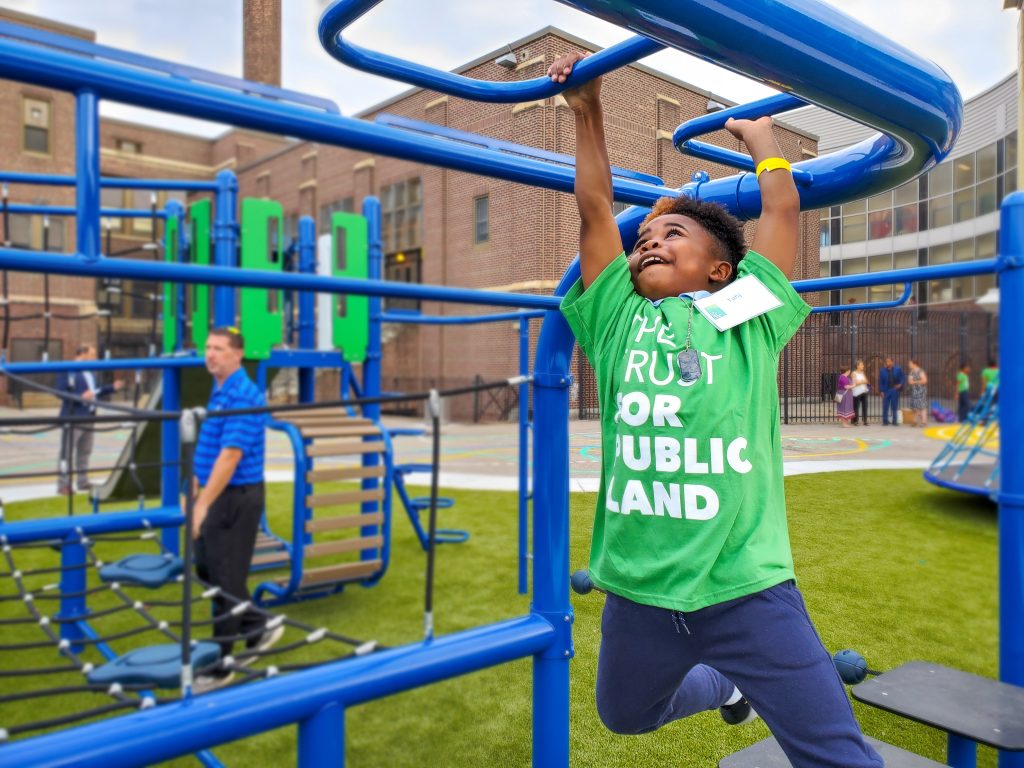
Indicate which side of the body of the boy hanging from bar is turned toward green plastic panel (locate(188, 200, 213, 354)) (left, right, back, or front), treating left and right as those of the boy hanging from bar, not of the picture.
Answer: right

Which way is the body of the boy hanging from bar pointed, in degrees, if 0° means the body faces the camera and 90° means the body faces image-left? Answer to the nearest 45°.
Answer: approximately 45°

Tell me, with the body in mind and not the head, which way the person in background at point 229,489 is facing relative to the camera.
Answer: to the viewer's left

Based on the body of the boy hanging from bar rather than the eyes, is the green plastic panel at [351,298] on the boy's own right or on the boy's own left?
on the boy's own right

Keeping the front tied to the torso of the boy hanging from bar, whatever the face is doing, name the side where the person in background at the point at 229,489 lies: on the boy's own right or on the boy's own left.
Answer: on the boy's own right

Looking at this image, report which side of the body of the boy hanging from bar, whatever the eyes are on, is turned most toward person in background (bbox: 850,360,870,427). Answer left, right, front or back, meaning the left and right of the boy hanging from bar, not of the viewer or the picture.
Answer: back
